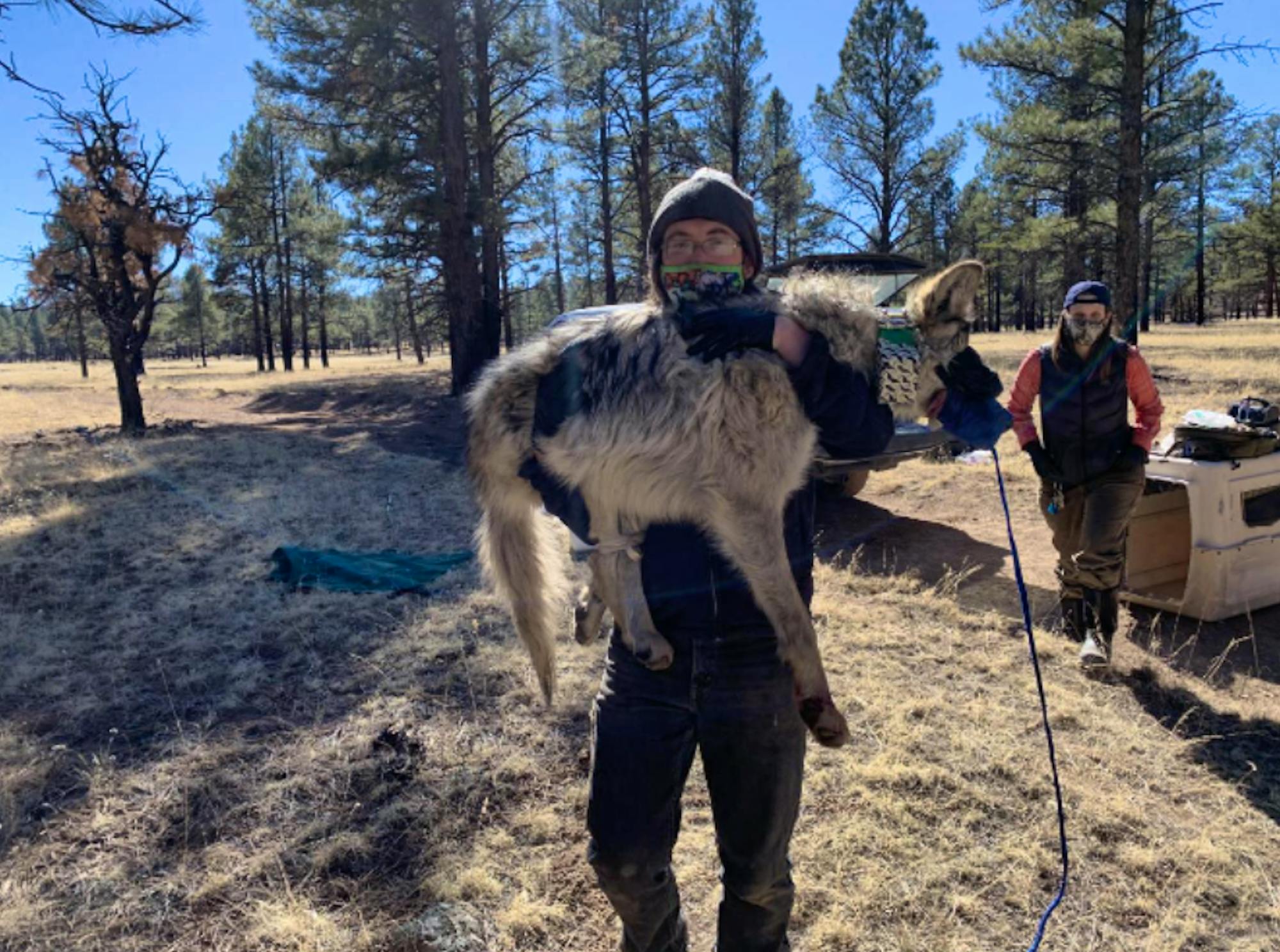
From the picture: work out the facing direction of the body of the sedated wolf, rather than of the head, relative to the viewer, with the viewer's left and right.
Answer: facing to the right of the viewer

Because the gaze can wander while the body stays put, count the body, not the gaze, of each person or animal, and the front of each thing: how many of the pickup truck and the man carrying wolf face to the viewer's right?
0

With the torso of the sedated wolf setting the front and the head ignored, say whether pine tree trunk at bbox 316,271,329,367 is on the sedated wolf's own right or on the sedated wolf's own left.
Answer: on the sedated wolf's own left

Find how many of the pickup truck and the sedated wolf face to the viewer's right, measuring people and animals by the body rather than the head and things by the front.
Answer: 1
